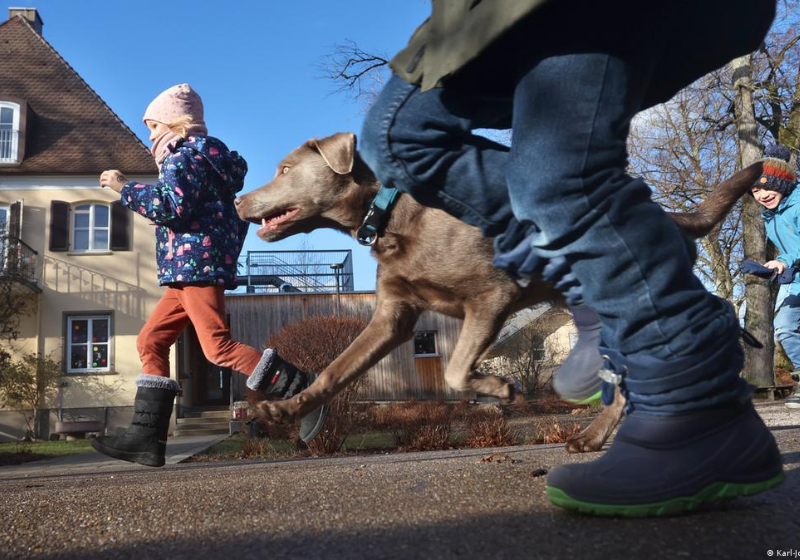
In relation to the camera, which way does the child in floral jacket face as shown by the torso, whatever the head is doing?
to the viewer's left

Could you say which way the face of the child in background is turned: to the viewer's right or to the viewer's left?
to the viewer's left

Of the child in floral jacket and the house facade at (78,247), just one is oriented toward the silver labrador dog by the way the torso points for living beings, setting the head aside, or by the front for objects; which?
the house facade

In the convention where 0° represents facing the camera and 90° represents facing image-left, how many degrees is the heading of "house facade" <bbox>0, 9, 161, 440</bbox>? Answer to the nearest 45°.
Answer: approximately 0°

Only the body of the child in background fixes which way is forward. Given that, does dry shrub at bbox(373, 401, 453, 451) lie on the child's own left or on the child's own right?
on the child's own right

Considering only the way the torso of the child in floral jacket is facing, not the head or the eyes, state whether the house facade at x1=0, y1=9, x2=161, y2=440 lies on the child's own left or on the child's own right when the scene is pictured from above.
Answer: on the child's own right

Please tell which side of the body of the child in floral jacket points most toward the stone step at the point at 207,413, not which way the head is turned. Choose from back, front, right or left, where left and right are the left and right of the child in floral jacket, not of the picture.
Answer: right

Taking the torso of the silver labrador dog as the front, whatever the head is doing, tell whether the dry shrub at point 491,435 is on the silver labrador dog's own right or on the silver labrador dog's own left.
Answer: on the silver labrador dog's own right

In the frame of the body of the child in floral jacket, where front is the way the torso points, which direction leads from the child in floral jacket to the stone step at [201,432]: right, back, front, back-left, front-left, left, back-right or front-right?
right

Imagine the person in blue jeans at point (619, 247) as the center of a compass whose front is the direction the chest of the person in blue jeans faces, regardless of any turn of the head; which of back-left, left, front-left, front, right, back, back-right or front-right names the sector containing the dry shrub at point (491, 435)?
right

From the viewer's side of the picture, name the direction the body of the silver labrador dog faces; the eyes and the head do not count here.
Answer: to the viewer's left

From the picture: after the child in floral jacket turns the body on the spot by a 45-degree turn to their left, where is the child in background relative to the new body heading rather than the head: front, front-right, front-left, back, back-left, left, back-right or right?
back-left

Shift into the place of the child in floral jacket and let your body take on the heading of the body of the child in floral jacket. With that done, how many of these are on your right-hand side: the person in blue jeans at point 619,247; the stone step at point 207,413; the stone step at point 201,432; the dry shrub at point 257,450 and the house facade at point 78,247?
4

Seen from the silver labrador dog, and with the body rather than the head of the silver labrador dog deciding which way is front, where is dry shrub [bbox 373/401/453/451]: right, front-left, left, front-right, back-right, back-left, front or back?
right

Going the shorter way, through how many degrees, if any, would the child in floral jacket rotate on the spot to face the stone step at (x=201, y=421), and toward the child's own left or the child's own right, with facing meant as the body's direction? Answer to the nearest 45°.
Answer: approximately 90° to the child's own right

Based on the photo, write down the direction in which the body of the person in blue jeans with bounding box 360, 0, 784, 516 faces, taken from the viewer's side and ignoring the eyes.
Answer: to the viewer's left

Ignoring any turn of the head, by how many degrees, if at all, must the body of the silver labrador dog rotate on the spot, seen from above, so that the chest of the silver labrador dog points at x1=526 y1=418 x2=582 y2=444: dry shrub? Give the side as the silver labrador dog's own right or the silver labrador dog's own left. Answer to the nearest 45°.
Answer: approximately 90° to the silver labrador dog's own right
